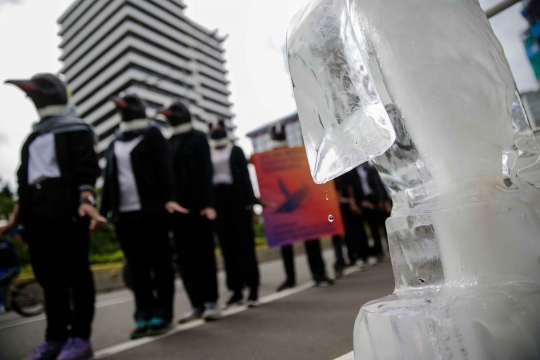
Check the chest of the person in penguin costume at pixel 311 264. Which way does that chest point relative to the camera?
toward the camera

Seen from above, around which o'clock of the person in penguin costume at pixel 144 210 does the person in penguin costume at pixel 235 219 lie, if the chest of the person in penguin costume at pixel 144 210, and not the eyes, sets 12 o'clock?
the person in penguin costume at pixel 235 219 is roughly at 6 o'clock from the person in penguin costume at pixel 144 210.

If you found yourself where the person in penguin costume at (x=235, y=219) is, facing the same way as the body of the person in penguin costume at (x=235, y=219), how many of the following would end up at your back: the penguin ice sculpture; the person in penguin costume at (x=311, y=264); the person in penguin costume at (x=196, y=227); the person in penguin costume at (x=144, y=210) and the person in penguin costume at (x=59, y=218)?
1

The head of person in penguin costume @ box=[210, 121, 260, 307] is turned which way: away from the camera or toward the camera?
toward the camera

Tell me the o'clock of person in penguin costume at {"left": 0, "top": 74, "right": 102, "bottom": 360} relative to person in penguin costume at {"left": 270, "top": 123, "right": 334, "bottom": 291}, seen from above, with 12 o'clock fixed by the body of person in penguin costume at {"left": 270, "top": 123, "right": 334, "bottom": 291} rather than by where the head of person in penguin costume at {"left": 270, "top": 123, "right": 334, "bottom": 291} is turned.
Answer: person in penguin costume at {"left": 0, "top": 74, "right": 102, "bottom": 360} is roughly at 1 o'clock from person in penguin costume at {"left": 270, "top": 123, "right": 334, "bottom": 291}.

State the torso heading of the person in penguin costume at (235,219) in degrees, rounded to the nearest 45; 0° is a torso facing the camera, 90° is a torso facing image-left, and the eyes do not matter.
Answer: approximately 45°

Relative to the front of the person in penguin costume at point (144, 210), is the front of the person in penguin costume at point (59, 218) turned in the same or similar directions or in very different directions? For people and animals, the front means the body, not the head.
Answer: same or similar directions

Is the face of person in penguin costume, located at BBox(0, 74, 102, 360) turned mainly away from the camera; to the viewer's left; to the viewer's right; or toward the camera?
to the viewer's left

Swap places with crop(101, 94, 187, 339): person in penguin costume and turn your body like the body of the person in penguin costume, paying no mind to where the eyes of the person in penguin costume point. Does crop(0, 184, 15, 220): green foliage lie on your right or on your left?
on your right

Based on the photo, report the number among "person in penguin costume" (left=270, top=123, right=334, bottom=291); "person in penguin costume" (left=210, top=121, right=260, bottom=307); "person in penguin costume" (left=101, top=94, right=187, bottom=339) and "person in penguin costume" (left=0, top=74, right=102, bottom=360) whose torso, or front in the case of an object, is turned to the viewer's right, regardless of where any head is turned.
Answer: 0
